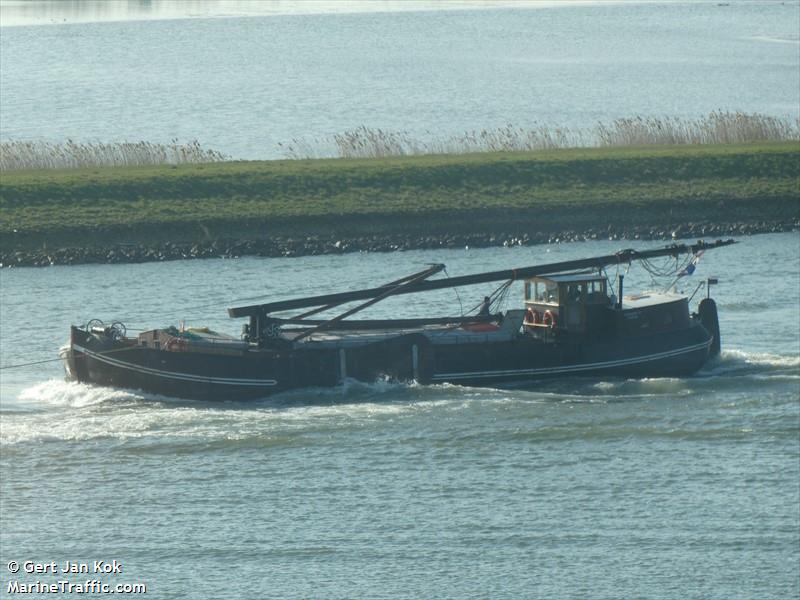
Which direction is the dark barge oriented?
to the viewer's left
